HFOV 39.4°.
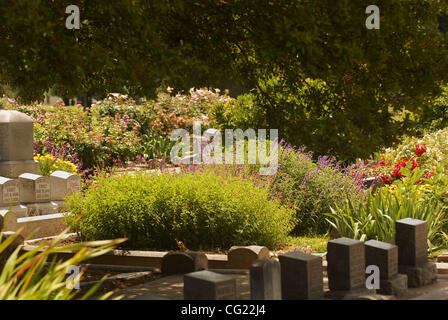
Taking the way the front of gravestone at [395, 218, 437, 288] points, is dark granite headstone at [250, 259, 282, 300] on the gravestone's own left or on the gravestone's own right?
on the gravestone's own right

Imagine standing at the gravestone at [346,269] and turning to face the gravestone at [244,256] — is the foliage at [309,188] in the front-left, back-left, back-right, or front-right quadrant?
front-right

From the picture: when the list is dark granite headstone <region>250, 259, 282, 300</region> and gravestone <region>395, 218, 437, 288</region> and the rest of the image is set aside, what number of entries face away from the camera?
0

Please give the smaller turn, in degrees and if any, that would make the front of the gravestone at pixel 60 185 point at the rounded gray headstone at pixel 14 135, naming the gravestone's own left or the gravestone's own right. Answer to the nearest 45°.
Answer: approximately 180°

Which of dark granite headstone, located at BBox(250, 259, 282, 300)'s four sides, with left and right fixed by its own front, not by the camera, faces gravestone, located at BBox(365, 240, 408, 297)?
left

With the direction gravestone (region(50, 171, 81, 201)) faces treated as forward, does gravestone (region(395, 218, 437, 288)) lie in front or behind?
in front

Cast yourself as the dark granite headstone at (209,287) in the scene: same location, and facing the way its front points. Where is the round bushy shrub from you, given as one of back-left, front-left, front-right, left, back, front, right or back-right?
back-left

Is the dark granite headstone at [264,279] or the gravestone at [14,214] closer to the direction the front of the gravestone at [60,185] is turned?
the dark granite headstone

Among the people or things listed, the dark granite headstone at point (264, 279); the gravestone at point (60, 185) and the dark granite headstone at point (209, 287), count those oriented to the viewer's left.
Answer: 0

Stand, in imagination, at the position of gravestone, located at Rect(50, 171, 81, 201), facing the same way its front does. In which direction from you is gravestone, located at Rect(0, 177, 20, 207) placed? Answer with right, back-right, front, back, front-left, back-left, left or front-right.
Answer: right

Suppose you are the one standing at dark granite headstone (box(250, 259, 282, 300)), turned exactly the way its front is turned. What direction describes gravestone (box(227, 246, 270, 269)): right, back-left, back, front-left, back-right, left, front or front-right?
back-left

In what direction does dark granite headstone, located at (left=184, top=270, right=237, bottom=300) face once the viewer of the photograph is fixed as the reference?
facing the viewer and to the right of the viewer

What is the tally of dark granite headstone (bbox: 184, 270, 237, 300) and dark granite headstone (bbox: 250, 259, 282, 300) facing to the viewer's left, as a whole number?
0
